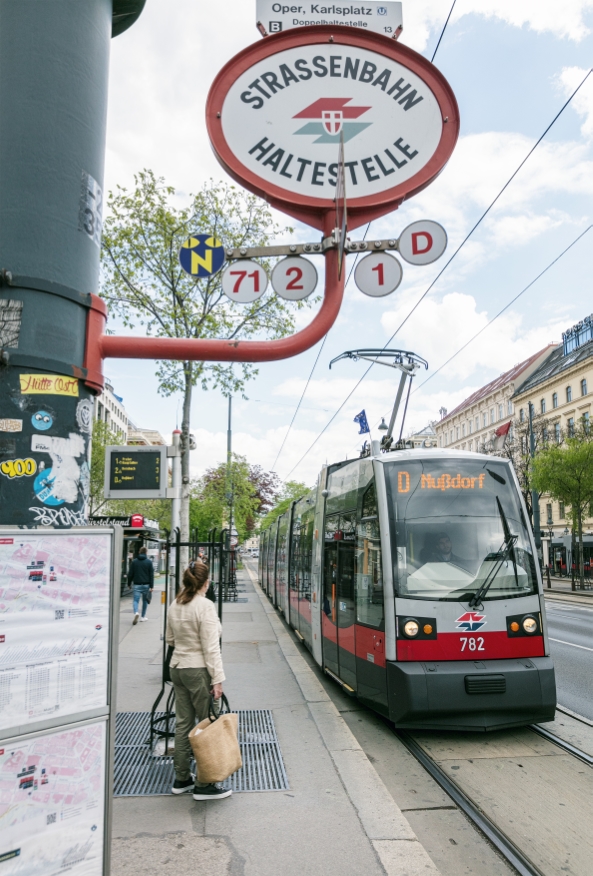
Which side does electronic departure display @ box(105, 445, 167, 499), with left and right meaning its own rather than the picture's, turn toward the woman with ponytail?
front

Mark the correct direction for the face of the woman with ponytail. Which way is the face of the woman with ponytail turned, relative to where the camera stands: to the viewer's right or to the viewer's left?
to the viewer's right

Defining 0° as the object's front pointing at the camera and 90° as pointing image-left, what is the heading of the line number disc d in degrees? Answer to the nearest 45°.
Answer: approximately 0°

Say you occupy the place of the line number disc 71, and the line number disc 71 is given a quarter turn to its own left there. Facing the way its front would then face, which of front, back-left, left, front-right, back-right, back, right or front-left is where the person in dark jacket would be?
left

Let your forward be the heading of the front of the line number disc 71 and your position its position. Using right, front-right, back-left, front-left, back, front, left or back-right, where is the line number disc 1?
left

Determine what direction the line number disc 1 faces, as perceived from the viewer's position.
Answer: facing the viewer

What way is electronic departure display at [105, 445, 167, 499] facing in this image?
toward the camera

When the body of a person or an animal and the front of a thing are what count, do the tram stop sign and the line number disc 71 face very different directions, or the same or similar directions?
same or similar directions

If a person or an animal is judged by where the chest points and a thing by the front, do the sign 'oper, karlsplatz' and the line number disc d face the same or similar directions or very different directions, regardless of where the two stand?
same or similar directions

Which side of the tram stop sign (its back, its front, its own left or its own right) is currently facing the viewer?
front

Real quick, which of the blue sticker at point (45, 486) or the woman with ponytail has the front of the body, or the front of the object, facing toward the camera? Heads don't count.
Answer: the blue sticker

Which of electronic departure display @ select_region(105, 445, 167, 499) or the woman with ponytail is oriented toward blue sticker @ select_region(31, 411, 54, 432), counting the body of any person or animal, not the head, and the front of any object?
the electronic departure display

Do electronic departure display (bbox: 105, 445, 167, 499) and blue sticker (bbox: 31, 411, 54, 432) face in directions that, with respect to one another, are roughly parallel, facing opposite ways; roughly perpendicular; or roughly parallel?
roughly parallel

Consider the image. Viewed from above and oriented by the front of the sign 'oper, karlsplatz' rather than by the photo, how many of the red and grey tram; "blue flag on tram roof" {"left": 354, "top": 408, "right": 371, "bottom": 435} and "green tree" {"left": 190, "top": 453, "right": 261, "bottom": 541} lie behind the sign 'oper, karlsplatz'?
3

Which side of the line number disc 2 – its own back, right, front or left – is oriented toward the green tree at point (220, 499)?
back

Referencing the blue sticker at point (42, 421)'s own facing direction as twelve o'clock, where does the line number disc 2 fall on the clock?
The line number disc 2 is roughly at 8 o'clock from the blue sticker.
